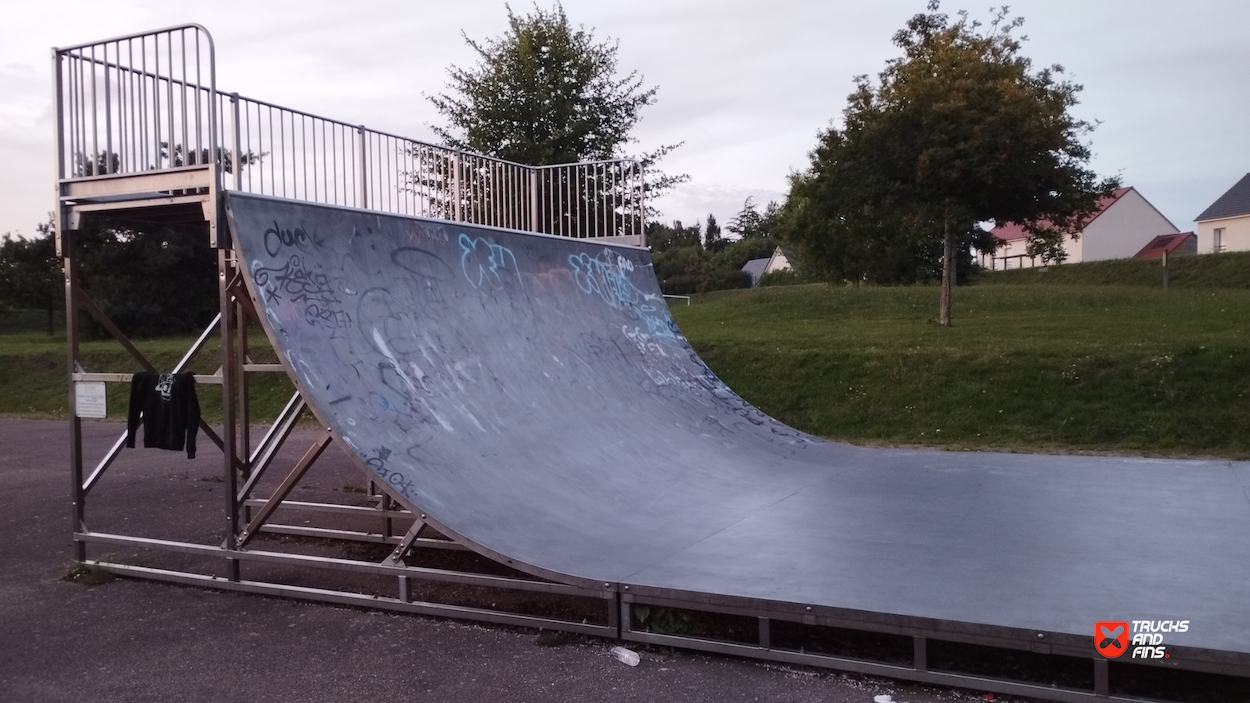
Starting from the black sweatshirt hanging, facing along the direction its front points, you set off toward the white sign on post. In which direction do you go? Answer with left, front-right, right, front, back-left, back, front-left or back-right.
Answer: back-right

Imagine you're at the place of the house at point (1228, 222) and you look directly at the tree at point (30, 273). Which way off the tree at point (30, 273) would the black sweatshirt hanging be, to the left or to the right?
left

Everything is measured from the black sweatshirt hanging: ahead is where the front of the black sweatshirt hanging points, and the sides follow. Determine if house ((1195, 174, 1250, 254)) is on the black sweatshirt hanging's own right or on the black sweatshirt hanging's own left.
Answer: on the black sweatshirt hanging's own left

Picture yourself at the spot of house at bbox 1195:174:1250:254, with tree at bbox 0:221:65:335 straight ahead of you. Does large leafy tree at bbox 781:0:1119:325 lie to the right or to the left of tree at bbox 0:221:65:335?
left

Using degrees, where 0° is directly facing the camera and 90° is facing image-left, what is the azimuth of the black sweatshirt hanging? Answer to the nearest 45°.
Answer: approximately 0°

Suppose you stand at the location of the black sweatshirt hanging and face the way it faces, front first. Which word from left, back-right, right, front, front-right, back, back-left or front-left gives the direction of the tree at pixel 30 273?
back
